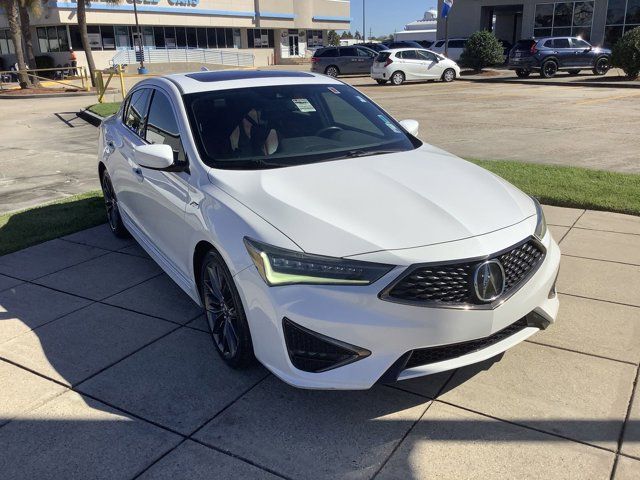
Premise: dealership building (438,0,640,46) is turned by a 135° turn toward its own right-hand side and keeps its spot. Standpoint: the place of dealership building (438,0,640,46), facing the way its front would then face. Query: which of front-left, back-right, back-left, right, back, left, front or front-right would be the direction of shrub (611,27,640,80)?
back-left

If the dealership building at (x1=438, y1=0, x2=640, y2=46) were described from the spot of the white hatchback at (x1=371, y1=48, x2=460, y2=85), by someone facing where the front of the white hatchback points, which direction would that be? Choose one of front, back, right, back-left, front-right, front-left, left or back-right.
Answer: front

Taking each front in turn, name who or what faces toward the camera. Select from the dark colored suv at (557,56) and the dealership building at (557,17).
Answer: the dealership building

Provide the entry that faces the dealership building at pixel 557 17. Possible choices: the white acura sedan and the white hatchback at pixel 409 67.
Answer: the white hatchback

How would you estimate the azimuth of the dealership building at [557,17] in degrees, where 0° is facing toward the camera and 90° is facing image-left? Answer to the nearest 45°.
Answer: approximately 0°

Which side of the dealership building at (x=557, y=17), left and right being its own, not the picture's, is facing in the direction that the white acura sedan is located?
front

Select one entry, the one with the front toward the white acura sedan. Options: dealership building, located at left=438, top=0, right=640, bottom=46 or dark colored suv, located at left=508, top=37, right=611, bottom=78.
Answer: the dealership building

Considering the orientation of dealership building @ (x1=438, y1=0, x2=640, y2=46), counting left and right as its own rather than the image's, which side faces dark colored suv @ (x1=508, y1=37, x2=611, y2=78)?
front

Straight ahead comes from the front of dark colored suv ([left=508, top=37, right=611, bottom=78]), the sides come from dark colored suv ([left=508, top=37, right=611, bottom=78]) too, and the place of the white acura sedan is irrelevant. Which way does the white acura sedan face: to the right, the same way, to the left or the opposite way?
to the right

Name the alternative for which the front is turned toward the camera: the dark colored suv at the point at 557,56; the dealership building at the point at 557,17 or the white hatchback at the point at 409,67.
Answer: the dealership building

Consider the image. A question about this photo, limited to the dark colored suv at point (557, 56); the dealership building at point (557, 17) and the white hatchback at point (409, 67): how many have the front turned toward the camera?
1

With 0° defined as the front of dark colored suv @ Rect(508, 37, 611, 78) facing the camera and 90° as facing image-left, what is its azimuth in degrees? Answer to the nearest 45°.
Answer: approximately 225°

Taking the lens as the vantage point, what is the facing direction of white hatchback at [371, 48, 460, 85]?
facing away from the viewer and to the right of the viewer

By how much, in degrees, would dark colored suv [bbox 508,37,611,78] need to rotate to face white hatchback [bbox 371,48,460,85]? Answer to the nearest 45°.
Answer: approximately 180°

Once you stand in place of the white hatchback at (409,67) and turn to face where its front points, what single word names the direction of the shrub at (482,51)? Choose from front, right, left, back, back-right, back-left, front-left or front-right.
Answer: front
